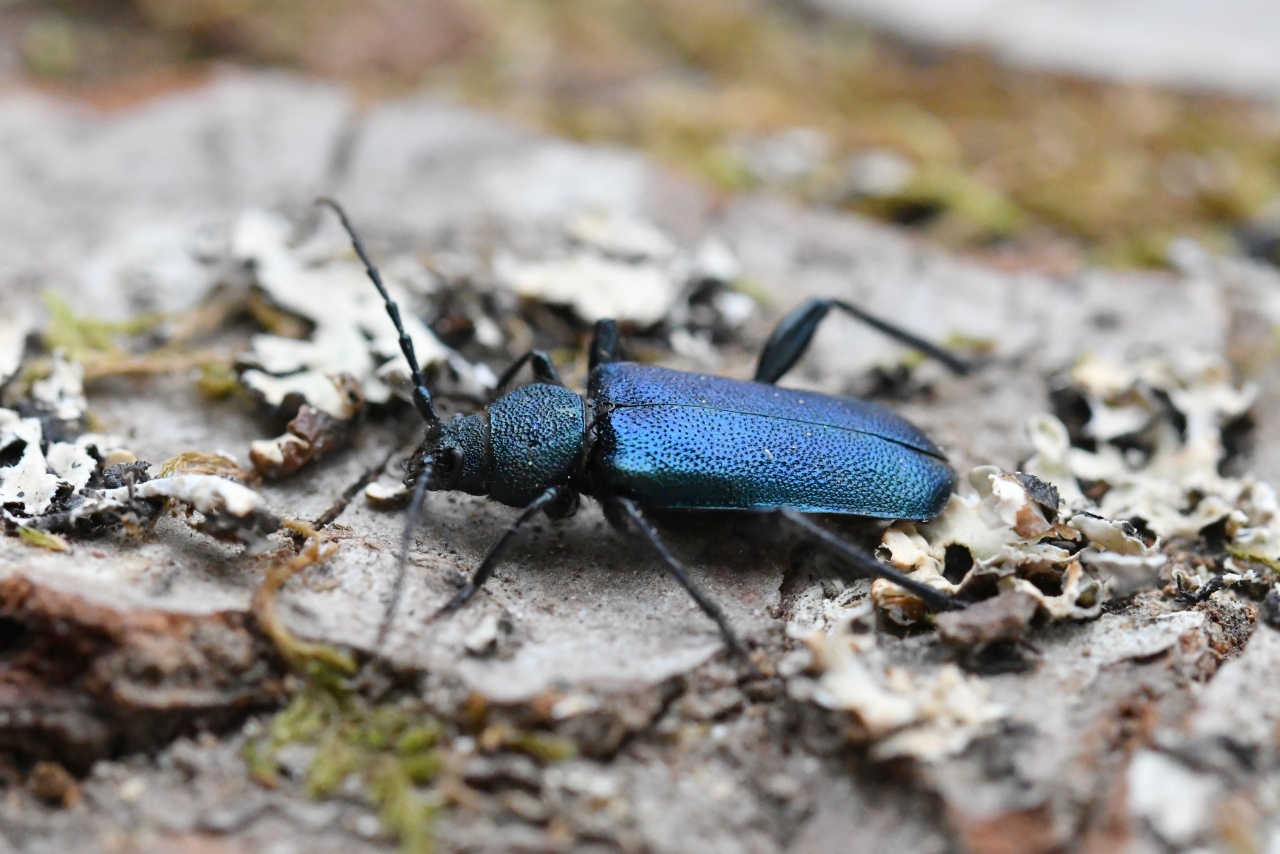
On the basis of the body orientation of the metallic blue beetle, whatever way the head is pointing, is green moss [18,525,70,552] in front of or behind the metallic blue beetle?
in front

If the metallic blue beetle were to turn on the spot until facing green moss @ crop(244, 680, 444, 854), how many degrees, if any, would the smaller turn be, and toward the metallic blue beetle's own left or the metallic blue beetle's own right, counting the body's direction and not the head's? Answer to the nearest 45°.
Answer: approximately 45° to the metallic blue beetle's own left

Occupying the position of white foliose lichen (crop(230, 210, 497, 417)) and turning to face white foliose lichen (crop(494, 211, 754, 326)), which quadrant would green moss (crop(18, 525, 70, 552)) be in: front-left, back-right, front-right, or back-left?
back-right

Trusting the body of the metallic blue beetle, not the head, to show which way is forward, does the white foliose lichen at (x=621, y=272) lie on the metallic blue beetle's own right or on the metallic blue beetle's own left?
on the metallic blue beetle's own right

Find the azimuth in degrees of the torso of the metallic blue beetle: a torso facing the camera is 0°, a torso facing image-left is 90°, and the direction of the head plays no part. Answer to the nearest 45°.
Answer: approximately 90°

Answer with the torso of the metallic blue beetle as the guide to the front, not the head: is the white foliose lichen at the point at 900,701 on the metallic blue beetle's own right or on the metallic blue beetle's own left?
on the metallic blue beetle's own left

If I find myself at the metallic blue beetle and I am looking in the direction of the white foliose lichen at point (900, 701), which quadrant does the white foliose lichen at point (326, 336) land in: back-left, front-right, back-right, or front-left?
back-right

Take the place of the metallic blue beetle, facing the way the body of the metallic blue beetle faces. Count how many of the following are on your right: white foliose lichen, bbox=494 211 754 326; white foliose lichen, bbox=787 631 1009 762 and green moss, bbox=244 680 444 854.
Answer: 1

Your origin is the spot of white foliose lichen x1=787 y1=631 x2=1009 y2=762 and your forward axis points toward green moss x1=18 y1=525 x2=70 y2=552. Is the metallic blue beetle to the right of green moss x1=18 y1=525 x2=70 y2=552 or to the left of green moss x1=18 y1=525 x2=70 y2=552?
right
